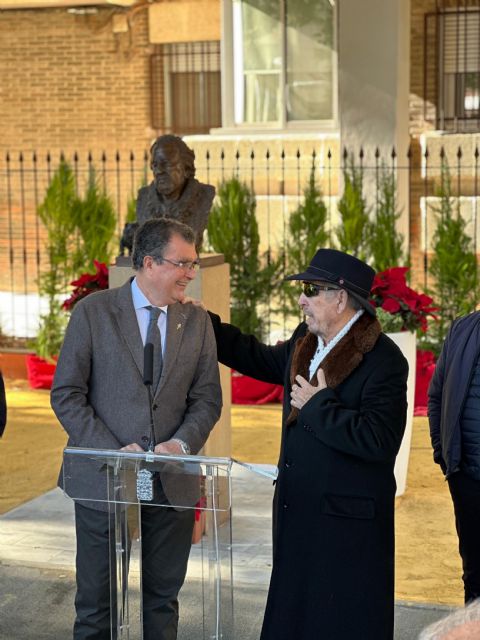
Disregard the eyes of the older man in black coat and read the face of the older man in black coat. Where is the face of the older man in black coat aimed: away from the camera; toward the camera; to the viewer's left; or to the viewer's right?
to the viewer's left

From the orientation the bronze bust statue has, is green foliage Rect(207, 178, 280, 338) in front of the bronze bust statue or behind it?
behind

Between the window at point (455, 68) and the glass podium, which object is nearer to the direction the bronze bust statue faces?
the glass podium

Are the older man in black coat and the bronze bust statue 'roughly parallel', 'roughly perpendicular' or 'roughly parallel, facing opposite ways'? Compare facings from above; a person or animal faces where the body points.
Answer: roughly parallel

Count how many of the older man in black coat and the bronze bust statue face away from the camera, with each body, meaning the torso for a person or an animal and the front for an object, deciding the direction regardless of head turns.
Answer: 0

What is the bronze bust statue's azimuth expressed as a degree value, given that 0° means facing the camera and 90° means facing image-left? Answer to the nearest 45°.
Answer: approximately 45°

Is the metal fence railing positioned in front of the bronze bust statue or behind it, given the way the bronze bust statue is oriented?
behind

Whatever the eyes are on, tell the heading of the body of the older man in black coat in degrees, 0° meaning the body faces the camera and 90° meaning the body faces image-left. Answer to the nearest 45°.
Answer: approximately 45°

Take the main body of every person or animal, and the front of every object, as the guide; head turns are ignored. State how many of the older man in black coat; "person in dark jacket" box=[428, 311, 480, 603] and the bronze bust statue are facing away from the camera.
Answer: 0

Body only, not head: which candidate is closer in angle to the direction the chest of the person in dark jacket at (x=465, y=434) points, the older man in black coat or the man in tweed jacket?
the older man in black coat
